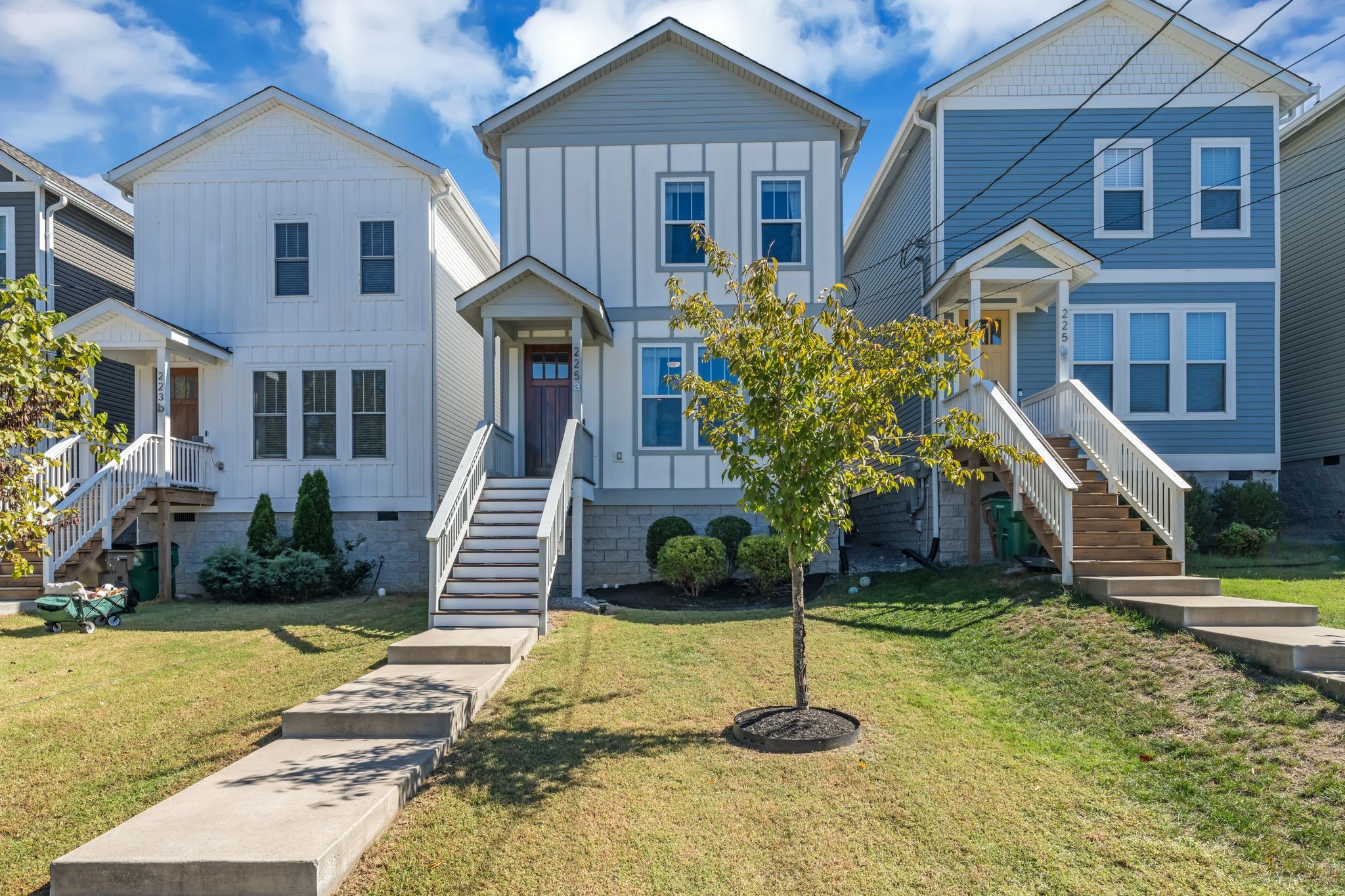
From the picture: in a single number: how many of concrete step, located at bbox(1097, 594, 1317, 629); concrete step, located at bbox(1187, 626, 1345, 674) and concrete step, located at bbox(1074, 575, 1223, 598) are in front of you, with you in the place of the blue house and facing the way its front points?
3

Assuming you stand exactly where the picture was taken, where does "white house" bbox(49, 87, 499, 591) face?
facing the viewer

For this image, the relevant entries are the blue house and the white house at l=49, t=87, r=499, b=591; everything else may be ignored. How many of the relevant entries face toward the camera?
2

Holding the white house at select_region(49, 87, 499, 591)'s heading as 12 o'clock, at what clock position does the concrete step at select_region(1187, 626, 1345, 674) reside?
The concrete step is roughly at 11 o'clock from the white house.

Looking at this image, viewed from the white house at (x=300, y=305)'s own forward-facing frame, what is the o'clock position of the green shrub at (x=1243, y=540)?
The green shrub is roughly at 10 o'clock from the white house.

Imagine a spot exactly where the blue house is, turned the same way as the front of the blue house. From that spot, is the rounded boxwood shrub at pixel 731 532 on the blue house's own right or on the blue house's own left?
on the blue house's own right

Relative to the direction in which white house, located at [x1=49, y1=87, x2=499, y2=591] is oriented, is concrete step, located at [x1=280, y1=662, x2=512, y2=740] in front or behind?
in front

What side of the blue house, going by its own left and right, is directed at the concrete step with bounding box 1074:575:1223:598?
front

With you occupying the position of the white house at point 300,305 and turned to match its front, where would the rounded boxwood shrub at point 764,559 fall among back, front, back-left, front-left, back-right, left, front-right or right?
front-left

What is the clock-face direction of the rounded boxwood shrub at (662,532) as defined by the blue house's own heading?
The rounded boxwood shrub is roughly at 2 o'clock from the blue house.

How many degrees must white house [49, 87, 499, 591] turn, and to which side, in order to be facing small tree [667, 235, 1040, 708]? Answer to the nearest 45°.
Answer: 0° — it already faces it

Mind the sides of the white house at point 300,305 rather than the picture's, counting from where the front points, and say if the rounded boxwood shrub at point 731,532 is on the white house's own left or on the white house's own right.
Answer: on the white house's own left

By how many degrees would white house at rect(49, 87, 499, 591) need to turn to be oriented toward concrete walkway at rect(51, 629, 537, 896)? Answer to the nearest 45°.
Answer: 0° — it already faces it

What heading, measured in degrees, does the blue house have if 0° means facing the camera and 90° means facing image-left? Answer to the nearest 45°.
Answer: approximately 0°
